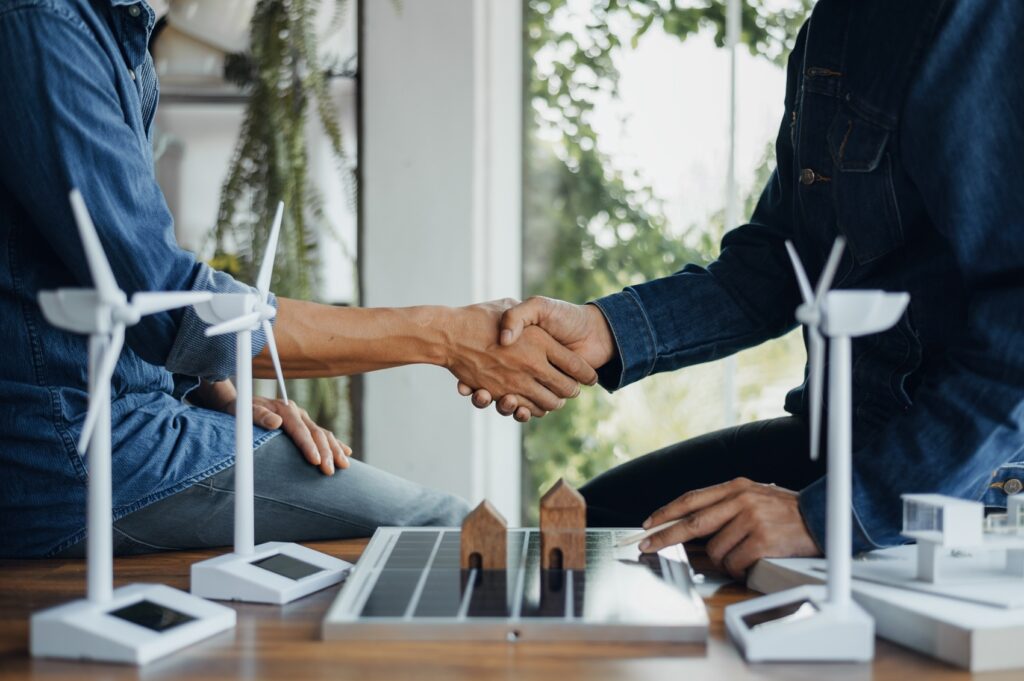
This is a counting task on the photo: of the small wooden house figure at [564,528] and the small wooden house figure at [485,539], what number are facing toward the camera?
2

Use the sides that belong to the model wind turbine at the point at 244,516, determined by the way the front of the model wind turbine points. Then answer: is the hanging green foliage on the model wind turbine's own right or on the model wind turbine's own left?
on the model wind turbine's own left

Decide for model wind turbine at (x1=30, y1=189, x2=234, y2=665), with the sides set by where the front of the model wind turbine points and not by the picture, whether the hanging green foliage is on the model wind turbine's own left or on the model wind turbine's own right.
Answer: on the model wind turbine's own left

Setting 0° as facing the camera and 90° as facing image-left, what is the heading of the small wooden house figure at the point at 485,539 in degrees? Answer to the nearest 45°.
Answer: approximately 0°
